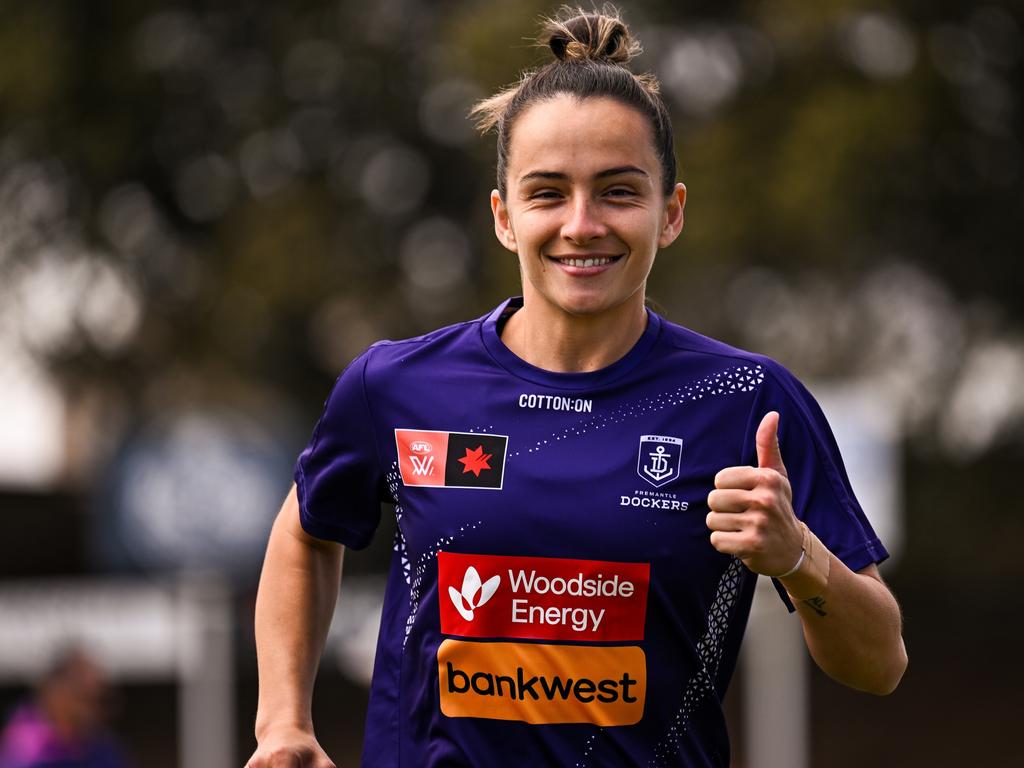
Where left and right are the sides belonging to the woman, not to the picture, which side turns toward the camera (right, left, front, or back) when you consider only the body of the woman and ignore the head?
front

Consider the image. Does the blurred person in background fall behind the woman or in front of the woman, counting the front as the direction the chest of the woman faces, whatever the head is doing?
behind
